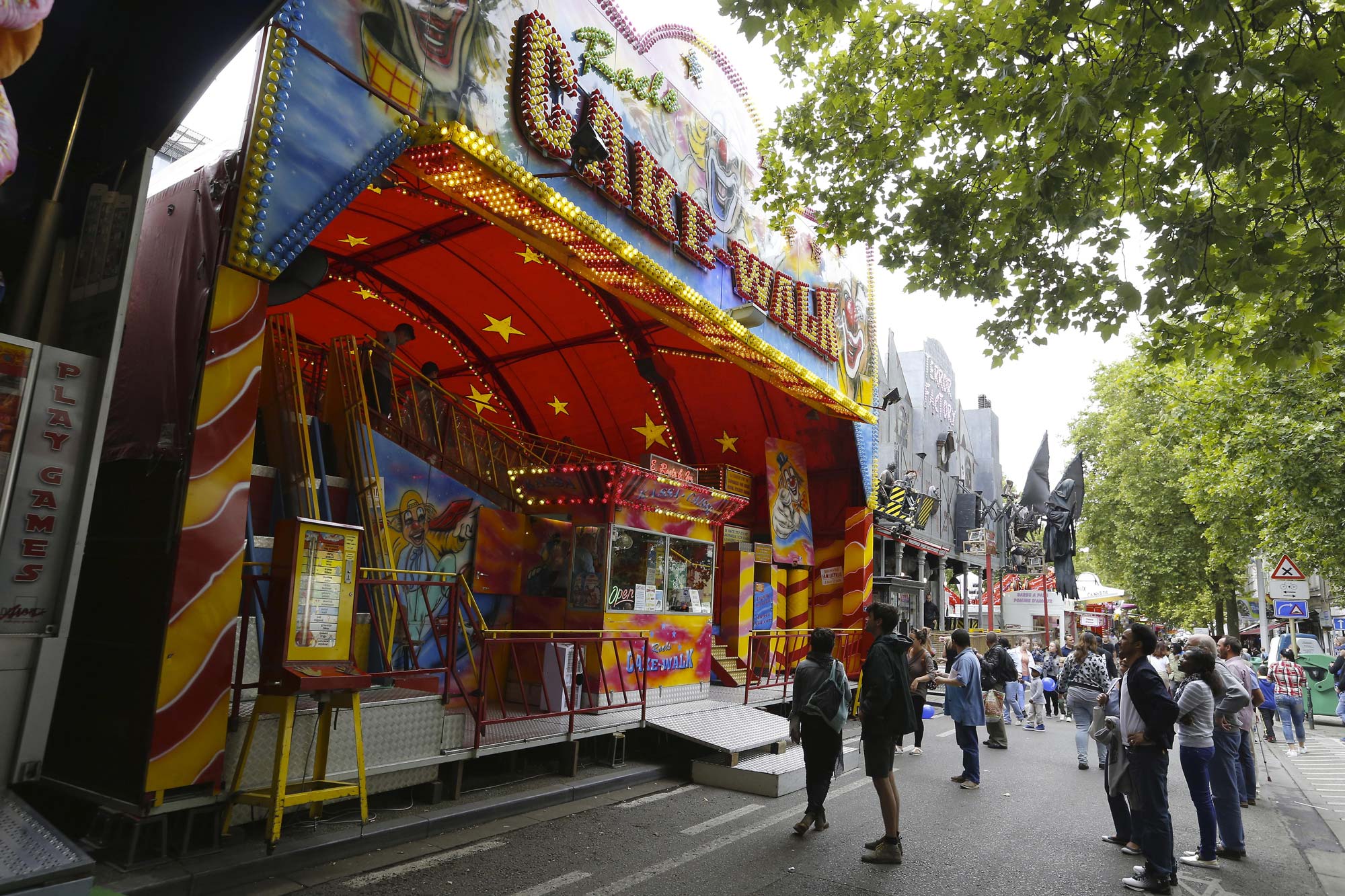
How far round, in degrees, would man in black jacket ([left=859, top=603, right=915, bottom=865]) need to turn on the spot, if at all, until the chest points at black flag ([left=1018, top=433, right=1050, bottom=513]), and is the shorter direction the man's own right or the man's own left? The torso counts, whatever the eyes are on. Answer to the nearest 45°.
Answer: approximately 90° to the man's own right

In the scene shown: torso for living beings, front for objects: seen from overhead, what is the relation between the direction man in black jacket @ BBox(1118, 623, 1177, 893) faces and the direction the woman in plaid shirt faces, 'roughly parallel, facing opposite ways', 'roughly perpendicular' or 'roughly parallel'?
roughly perpendicular

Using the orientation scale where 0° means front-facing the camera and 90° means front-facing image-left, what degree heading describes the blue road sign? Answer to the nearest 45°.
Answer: approximately 0°

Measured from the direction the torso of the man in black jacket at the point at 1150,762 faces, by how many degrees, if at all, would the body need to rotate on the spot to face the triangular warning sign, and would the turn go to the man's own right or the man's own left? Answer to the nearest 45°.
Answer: approximately 90° to the man's own right

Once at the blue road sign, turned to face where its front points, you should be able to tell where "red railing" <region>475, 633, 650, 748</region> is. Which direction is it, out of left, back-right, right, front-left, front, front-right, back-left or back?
front-right

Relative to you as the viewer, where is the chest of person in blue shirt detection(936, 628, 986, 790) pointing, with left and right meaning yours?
facing to the left of the viewer

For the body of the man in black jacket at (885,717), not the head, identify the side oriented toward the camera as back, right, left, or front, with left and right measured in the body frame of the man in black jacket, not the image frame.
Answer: left

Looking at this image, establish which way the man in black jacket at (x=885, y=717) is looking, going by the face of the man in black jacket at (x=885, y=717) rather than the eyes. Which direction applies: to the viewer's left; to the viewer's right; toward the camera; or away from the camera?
to the viewer's left

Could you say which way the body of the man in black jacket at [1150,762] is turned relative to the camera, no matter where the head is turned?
to the viewer's left
